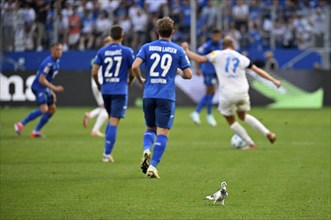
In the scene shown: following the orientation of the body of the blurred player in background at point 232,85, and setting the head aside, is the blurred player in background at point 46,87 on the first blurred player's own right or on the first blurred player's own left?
on the first blurred player's own left

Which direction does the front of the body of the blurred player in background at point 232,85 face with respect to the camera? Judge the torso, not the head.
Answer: away from the camera
